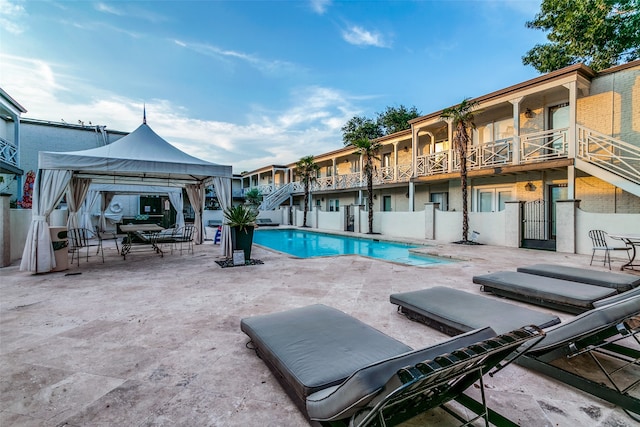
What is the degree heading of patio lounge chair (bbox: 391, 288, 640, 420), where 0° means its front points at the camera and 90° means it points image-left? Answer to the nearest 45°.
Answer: approximately 135°

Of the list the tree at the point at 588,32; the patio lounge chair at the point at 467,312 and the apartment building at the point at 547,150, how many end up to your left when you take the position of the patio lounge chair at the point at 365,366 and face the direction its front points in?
0

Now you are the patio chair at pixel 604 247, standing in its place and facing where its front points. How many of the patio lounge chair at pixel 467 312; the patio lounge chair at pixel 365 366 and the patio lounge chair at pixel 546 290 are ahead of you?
0

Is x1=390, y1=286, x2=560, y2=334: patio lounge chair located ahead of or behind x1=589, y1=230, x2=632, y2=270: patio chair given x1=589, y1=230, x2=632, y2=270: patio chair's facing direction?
behind

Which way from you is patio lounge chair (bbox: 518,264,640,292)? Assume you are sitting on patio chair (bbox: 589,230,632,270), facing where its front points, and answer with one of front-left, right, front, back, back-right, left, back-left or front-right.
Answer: back-right

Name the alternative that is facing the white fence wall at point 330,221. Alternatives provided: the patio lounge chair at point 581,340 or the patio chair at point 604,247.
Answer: the patio lounge chair

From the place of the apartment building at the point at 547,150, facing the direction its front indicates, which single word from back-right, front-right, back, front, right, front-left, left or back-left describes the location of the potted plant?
front

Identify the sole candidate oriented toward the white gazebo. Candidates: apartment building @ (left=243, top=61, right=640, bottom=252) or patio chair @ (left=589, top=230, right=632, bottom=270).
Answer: the apartment building

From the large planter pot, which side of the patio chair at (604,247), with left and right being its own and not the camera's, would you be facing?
back

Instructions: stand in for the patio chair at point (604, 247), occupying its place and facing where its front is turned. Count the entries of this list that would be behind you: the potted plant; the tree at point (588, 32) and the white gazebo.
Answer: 2

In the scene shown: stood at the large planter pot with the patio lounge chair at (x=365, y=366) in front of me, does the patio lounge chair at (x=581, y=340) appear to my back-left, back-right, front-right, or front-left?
front-left

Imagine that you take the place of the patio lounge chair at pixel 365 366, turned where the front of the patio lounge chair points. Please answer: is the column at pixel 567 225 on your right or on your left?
on your right

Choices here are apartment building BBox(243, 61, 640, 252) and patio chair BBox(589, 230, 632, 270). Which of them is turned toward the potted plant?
the apartment building

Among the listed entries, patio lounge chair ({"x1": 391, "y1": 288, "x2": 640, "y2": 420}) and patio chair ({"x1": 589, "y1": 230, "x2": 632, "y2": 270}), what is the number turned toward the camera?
0

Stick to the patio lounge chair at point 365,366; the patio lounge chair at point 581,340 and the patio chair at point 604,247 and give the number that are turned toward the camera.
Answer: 0

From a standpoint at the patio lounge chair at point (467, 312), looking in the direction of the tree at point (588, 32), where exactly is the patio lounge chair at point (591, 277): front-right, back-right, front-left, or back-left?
front-right

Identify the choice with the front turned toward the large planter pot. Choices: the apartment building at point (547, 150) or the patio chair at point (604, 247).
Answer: the apartment building

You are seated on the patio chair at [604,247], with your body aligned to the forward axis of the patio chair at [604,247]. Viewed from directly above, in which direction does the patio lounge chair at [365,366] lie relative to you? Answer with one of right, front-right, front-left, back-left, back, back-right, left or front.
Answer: back-right

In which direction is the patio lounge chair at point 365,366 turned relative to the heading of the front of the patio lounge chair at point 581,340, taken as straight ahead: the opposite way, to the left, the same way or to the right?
the same way
